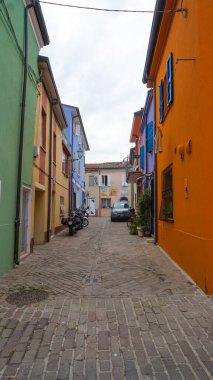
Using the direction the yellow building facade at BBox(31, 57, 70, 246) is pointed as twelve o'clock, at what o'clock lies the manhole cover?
The manhole cover is roughly at 3 o'clock from the yellow building facade.

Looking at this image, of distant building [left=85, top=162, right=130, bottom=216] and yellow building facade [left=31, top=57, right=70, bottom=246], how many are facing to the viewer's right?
1

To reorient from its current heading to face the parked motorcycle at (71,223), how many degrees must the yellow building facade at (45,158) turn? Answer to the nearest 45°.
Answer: approximately 45° to its left

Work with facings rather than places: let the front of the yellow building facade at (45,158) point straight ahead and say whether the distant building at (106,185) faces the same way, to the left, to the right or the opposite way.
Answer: to the right

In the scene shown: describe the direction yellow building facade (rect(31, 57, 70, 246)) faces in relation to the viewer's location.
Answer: facing to the right of the viewer

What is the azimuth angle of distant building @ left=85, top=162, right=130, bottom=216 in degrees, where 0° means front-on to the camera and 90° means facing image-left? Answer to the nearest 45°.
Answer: approximately 0°

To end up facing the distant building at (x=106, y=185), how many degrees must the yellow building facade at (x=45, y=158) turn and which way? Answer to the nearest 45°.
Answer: approximately 90° to its left

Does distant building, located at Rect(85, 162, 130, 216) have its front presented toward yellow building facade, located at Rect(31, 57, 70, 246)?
yes
